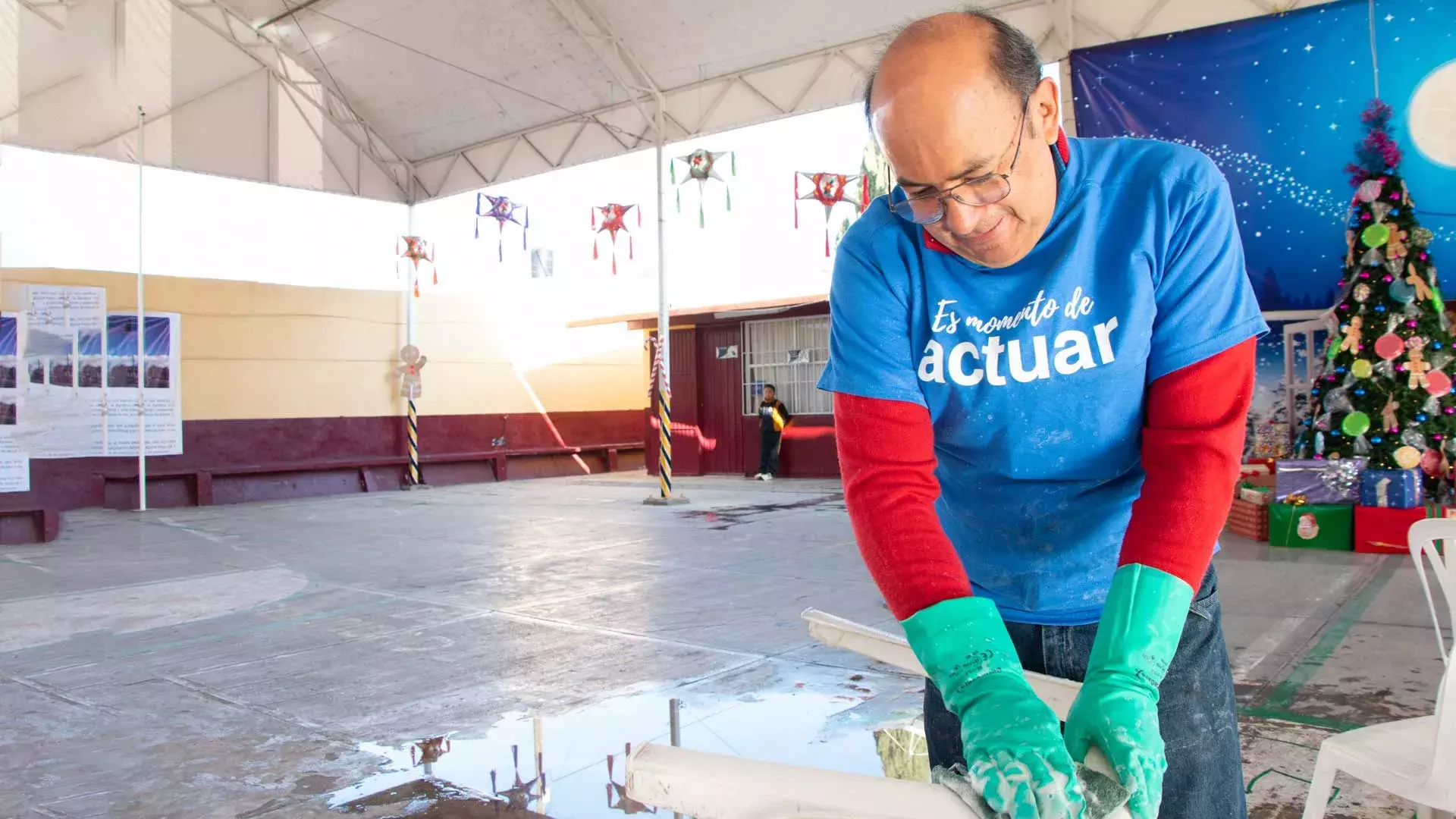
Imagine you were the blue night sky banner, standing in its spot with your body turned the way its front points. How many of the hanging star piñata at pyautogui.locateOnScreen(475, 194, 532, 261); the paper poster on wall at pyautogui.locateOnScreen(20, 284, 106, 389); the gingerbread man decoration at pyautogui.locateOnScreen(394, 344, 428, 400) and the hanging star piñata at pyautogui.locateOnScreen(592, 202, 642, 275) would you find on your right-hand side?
4

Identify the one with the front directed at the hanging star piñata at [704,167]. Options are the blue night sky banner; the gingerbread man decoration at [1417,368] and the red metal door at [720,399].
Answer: the red metal door

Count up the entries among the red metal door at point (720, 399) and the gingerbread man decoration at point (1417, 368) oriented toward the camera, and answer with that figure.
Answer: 2

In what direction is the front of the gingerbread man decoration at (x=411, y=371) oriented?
toward the camera

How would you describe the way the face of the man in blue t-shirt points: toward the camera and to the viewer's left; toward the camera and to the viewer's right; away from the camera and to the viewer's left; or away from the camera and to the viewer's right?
toward the camera and to the viewer's left

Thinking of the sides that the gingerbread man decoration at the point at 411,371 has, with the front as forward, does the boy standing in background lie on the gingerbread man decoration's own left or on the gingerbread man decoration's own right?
on the gingerbread man decoration's own left

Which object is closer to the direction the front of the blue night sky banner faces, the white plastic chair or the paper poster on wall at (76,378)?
the white plastic chair

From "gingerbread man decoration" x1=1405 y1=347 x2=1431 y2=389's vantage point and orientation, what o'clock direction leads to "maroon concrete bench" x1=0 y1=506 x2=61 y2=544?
The maroon concrete bench is roughly at 2 o'clock from the gingerbread man decoration.

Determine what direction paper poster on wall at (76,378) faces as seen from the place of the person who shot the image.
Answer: facing the viewer

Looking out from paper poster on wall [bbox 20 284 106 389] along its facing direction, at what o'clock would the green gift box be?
The green gift box is roughly at 11 o'clock from the paper poster on wall.

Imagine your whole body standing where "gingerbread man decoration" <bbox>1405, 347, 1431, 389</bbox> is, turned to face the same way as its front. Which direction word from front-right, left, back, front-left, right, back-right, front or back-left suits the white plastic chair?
front

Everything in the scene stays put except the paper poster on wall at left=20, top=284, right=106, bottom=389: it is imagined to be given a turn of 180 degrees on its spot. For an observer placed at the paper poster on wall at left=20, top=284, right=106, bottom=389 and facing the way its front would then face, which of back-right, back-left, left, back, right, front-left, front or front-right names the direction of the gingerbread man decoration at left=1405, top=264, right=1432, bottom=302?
back-right

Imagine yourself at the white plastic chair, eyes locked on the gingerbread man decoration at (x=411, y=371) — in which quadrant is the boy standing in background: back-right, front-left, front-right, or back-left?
front-right

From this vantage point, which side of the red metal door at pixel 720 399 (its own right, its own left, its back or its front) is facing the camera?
front
